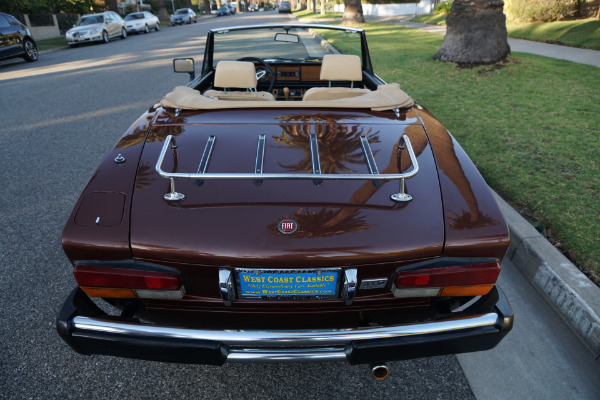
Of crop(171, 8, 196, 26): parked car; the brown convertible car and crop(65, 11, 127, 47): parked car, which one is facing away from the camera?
the brown convertible car

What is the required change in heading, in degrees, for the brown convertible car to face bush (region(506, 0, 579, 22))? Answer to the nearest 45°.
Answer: approximately 45° to its right

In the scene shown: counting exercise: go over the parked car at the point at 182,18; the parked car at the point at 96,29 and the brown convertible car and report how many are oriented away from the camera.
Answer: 1

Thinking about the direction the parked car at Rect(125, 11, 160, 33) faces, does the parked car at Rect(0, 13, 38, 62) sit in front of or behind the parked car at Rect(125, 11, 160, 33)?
in front

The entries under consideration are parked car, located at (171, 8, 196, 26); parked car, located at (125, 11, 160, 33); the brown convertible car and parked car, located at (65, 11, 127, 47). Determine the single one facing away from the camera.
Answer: the brown convertible car

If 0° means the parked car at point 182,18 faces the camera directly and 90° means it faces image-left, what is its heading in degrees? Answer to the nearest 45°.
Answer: approximately 45°

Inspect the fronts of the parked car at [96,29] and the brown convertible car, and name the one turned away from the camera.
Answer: the brown convertible car

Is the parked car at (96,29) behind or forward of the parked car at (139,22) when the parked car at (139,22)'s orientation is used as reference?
forward

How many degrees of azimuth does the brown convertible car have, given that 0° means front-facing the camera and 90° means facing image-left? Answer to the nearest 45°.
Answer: approximately 180°
